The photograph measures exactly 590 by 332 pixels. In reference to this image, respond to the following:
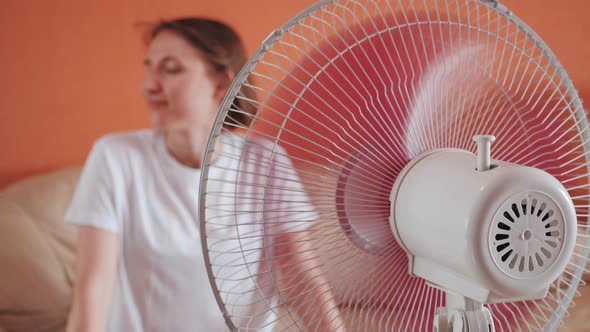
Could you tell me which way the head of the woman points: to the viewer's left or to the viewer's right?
to the viewer's left

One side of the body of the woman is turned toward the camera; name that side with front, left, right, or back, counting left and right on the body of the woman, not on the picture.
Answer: front

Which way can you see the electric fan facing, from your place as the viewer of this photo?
facing away from the viewer and to the left of the viewer

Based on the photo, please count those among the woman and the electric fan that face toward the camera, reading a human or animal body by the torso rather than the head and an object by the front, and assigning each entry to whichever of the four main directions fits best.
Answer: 1

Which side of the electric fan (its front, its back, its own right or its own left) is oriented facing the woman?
front

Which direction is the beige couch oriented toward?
toward the camera
